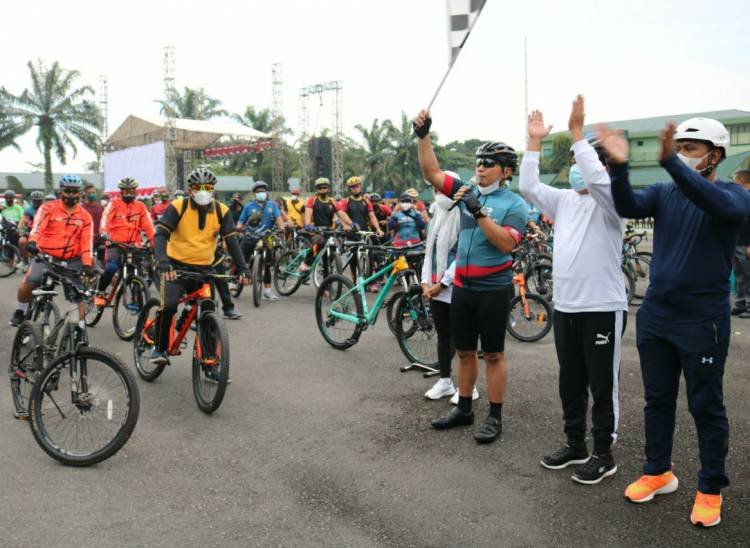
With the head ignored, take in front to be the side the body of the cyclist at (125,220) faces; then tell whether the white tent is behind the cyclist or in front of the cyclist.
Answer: behind

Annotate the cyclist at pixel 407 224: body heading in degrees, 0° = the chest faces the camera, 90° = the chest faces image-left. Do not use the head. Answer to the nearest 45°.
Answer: approximately 0°

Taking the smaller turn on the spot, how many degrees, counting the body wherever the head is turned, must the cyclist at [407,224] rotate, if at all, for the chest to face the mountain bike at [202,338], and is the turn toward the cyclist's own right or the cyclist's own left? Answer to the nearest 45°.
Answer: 0° — they already face it

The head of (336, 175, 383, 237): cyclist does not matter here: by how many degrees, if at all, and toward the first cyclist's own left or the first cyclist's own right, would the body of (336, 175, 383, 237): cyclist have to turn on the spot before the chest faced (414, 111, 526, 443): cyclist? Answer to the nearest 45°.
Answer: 0° — they already face them

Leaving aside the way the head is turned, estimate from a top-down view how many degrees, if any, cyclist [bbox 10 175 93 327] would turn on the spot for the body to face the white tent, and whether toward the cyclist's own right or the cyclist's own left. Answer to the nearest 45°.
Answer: approximately 180°

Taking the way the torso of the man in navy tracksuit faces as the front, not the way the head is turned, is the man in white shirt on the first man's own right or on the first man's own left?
on the first man's own right

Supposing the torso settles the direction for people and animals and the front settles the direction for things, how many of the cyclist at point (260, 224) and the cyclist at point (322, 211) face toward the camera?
2

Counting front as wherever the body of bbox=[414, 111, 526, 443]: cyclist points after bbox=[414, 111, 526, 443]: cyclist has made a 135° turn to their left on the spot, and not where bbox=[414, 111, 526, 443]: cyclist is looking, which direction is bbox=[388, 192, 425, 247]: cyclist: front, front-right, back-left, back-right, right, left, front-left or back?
left
